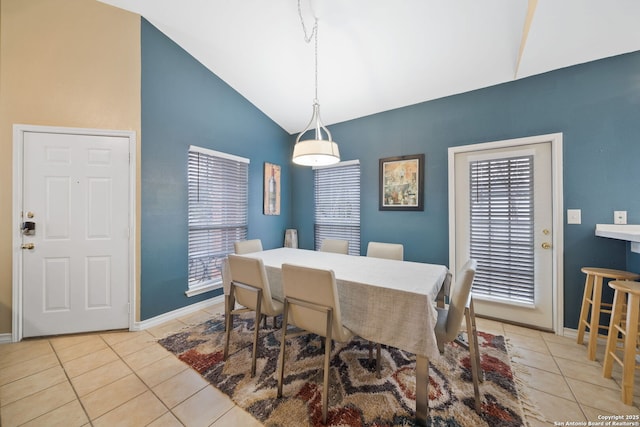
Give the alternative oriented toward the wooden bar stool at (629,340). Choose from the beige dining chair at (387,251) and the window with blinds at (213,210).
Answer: the window with blinds

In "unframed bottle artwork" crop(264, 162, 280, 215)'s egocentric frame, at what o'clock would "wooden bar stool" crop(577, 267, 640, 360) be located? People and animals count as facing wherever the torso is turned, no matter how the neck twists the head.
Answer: The wooden bar stool is roughly at 12 o'clock from the unframed bottle artwork.

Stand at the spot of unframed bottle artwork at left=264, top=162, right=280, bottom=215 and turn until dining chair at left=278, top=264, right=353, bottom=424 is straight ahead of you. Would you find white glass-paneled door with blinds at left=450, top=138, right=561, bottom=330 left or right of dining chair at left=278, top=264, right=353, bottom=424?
left

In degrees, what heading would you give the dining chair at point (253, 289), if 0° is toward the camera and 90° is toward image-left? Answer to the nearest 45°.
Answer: approximately 225°

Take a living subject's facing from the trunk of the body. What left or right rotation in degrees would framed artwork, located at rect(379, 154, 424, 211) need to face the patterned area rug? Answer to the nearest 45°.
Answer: approximately 45° to its left

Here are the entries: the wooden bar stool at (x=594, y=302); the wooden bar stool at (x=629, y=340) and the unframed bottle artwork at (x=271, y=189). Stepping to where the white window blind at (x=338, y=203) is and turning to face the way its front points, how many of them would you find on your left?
2

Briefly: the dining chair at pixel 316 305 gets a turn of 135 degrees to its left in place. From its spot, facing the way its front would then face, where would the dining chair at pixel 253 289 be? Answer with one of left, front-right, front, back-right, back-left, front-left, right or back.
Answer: front-right

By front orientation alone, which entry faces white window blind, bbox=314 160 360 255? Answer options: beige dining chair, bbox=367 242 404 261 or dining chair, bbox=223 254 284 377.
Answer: the dining chair

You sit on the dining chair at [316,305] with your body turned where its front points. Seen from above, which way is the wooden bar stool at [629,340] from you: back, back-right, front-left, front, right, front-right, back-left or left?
front-right

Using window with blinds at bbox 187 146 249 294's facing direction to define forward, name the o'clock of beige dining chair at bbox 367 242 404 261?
The beige dining chair is roughly at 12 o'clock from the window with blinds.

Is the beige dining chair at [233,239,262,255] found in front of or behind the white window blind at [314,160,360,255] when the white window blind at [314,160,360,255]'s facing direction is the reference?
in front

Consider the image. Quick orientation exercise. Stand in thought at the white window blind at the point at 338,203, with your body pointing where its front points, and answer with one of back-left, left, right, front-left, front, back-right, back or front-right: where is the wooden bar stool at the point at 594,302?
left

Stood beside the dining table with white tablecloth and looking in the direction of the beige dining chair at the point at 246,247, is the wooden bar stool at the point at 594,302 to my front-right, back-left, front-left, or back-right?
back-right

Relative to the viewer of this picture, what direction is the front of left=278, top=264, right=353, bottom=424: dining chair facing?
facing away from the viewer and to the right of the viewer
